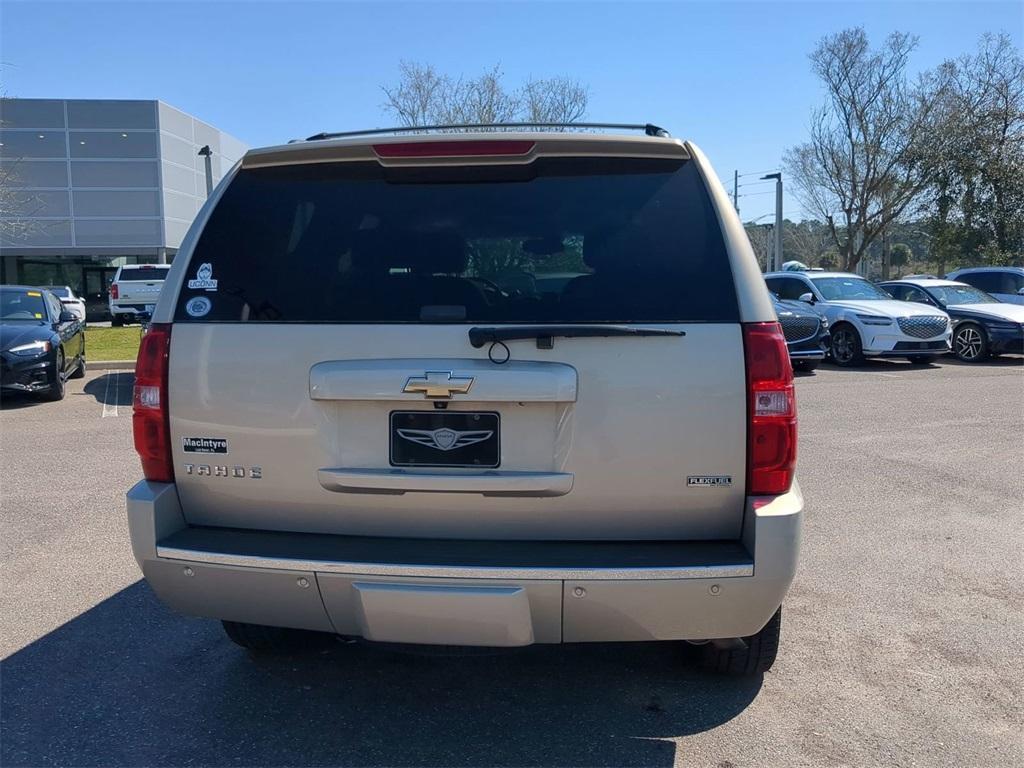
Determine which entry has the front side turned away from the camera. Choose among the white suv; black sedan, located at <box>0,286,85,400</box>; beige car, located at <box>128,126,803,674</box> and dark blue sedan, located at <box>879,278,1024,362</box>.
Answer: the beige car

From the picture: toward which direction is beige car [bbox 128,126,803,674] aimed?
away from the camera

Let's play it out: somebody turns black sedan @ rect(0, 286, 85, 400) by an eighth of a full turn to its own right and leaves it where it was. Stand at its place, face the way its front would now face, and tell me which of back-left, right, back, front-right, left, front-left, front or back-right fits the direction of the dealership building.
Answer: right

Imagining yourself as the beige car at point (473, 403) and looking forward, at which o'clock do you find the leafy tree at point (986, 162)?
The leafy tree is roughly at 1 o'clock from the beige car.

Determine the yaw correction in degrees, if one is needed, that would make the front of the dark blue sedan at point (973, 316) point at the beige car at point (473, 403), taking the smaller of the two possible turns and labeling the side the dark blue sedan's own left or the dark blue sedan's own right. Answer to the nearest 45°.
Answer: approximately 45° to the dark blue sedan's own right

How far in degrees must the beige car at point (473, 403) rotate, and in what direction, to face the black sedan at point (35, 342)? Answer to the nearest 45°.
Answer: approximately 45° to its left

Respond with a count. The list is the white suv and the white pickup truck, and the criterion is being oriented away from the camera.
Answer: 1

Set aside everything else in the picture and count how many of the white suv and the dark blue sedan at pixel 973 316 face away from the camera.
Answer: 0

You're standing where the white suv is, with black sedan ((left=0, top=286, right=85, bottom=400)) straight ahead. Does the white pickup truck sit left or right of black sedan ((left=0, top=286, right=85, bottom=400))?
right

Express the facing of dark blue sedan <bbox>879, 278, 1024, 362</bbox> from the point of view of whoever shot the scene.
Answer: facing the viewer and to the right of the viewer

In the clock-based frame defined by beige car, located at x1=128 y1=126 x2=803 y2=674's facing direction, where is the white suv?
The white suv is roughly at 1 o'clock from the beige car.

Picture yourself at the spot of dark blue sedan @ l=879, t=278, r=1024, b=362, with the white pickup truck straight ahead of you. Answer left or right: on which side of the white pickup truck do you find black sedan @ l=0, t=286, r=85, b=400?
left

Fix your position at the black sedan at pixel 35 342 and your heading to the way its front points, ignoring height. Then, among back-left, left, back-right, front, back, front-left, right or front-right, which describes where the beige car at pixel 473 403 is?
front-left

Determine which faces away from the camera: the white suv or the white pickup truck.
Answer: the white pickup truck

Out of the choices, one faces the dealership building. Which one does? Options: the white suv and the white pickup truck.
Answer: the white pickup truck

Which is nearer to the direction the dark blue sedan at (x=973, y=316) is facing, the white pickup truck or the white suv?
the white suv

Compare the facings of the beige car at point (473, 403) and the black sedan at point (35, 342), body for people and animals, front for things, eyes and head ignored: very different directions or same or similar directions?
very different directions

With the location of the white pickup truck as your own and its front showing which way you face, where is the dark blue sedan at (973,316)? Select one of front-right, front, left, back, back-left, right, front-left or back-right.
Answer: back-right

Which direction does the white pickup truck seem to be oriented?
away from the camera

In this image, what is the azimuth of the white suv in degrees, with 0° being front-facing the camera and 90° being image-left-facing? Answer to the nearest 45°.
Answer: approximately 315°

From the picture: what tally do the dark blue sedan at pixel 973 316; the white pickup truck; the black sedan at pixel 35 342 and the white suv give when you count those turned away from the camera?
1
